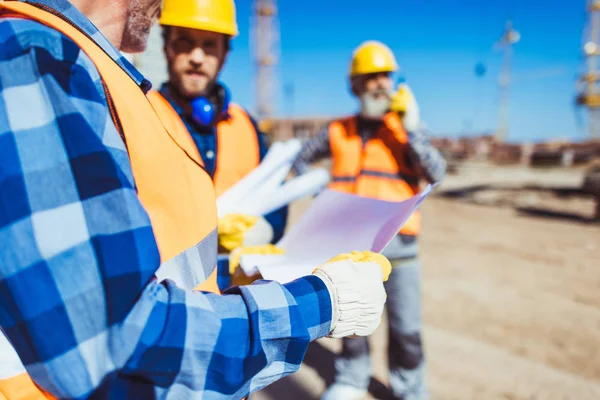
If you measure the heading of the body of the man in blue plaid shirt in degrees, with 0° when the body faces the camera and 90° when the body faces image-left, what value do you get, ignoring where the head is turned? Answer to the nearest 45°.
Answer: approximately 270°

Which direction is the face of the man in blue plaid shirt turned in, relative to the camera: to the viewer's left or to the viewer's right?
to the viewer's right
